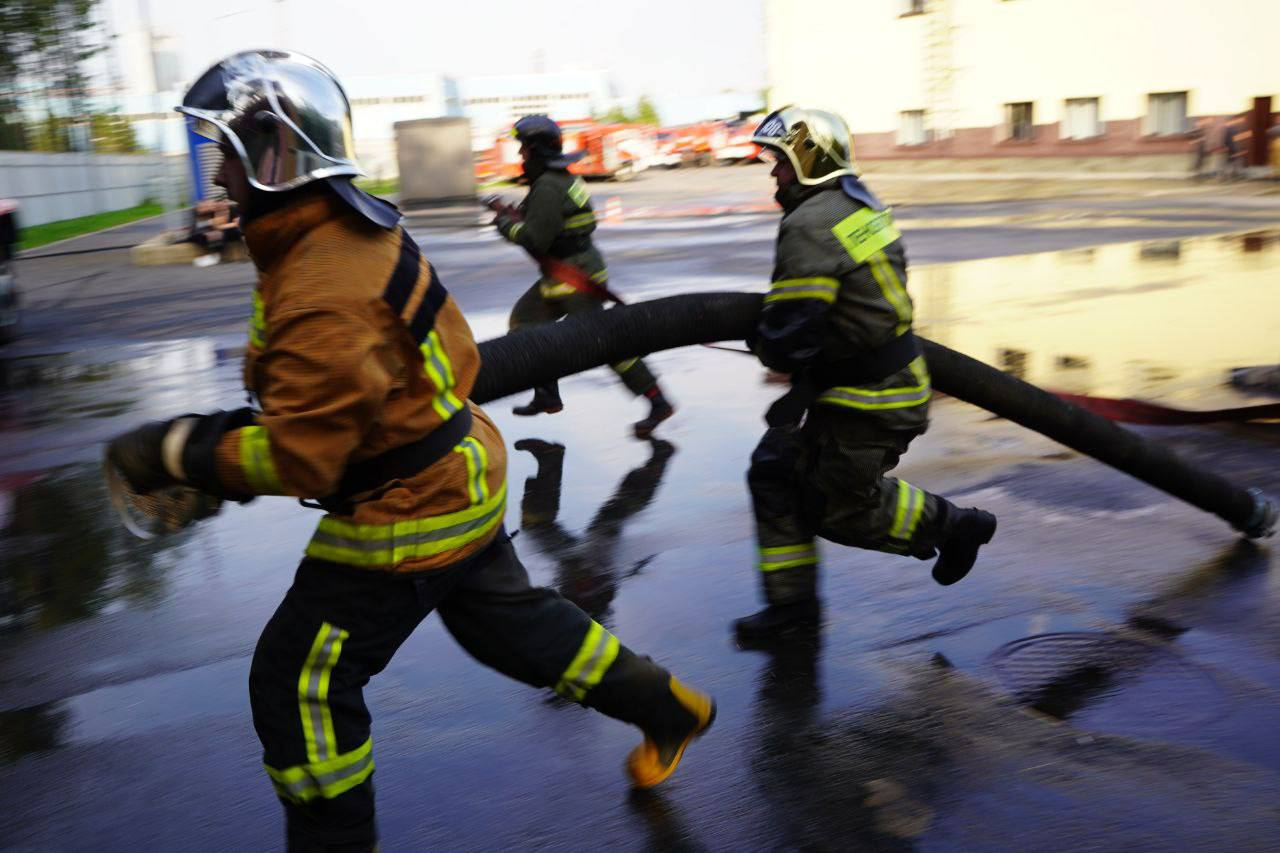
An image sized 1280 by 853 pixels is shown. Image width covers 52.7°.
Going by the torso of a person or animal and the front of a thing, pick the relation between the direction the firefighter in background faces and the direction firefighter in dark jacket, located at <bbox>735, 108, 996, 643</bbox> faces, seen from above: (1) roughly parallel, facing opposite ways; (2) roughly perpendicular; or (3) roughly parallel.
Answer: roughly parallel

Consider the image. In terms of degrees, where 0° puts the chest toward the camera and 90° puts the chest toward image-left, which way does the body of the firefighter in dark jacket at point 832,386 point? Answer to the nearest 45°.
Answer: approximately 90°

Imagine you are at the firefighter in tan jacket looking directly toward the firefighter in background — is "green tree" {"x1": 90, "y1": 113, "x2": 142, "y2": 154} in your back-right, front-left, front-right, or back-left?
front-left

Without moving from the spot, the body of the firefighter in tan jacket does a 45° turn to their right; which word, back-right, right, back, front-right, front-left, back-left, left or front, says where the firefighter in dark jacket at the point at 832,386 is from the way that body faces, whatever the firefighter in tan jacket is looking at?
right

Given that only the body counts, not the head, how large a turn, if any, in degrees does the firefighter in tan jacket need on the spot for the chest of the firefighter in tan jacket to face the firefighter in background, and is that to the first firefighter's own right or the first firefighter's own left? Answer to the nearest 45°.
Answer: approximately 90° to the first firefighter's own right

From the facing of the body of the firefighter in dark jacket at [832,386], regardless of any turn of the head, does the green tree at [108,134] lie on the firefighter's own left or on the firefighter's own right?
on the firefighter's own right

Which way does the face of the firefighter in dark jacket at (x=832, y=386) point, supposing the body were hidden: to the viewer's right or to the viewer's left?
to the viewer's left

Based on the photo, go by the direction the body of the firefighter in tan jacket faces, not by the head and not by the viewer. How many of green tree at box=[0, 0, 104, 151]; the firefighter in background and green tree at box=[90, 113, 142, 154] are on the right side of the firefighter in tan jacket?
3

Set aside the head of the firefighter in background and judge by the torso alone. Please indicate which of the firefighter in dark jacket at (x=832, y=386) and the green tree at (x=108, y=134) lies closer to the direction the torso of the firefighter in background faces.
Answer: the green tree

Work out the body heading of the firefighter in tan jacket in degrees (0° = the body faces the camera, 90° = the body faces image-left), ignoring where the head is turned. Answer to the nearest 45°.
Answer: approximately 90°

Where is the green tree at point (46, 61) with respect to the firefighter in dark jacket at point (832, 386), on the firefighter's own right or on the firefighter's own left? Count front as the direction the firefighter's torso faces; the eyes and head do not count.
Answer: on the firefighter's own right

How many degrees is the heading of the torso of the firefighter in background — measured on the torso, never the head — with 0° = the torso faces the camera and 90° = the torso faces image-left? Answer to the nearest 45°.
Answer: approximately 90°

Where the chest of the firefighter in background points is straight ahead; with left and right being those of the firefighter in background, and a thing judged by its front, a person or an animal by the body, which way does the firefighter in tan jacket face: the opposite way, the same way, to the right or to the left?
the same way

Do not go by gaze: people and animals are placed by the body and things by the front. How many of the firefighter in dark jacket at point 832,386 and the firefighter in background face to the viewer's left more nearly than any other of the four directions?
2

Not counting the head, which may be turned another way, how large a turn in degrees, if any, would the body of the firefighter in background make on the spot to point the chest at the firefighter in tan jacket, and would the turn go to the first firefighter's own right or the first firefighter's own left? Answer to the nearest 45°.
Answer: approximately 90° to the first firefighter's own left

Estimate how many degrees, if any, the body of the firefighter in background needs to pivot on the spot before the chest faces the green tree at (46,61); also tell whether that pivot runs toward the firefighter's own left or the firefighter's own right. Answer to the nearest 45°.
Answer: approximately 45° to the firefighter's own right
